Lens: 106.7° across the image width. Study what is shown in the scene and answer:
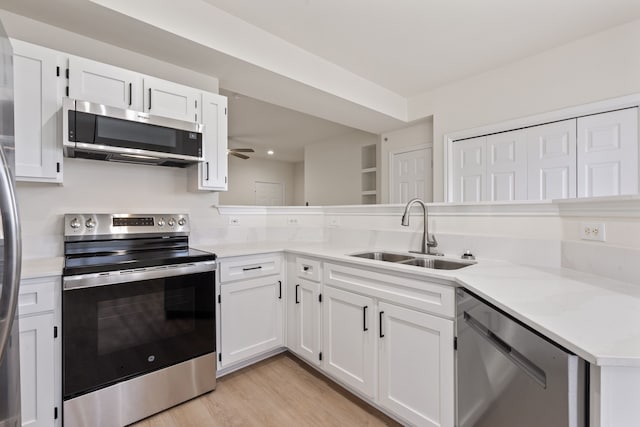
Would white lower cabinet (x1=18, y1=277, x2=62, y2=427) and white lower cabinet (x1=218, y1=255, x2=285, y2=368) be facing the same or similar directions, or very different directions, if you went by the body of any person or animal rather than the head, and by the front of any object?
same or similar directions

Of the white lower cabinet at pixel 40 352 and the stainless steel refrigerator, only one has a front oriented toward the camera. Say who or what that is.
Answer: the white lower cabinet

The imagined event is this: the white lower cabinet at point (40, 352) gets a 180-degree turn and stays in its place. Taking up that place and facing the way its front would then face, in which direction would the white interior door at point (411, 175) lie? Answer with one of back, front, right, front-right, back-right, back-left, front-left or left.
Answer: right

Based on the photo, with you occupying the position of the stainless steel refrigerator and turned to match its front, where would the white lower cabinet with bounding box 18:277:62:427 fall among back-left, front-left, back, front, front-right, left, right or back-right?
left

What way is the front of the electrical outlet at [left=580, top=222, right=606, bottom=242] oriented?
toward the camera

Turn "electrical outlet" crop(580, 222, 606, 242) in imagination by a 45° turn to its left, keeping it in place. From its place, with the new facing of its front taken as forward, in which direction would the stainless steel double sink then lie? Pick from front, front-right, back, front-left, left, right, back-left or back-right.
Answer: back-right

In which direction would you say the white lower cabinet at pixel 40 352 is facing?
toward the camera

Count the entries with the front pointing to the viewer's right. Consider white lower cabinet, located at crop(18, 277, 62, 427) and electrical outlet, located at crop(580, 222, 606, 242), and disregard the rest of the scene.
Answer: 0
